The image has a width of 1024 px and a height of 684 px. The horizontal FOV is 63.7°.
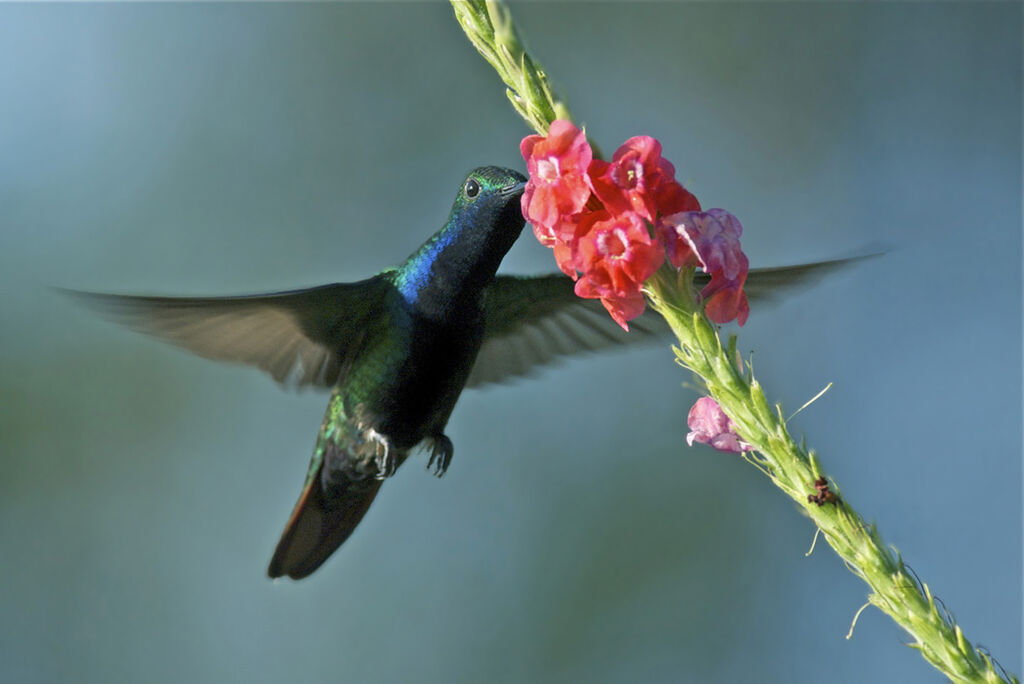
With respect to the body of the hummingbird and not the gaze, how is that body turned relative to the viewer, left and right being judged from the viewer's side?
facing the viewer and to the right of the viewer
